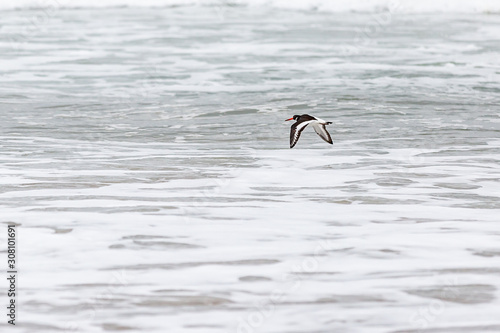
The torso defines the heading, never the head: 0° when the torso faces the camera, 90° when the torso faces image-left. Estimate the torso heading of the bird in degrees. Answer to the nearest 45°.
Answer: approximately 90°
